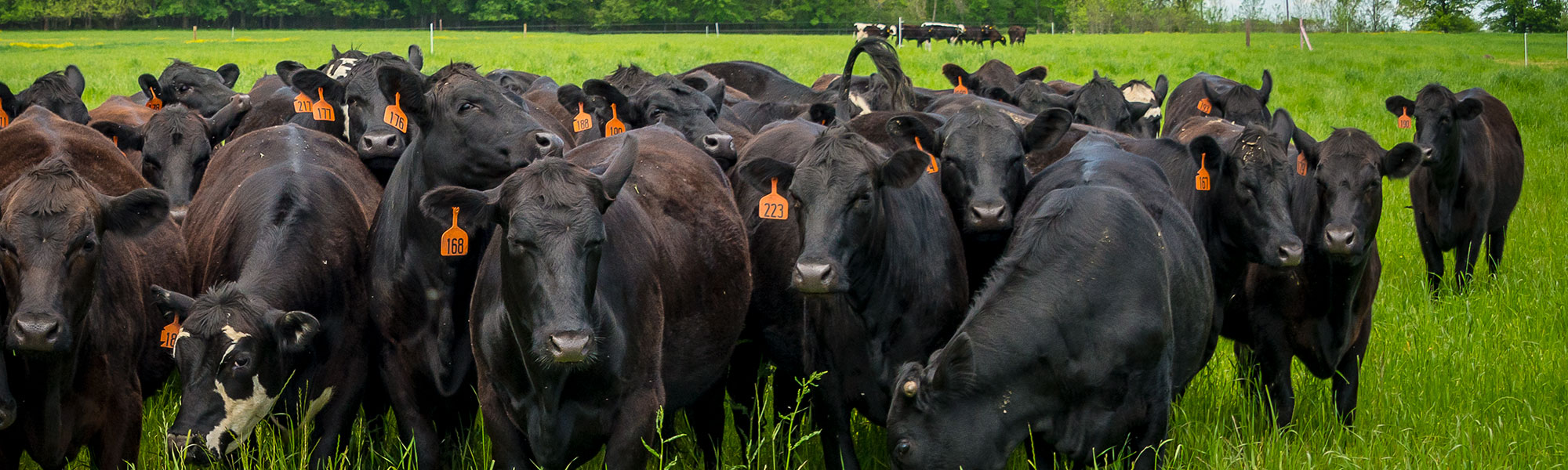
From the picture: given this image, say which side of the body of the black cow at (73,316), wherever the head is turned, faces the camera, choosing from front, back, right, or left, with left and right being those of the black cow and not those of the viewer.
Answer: front

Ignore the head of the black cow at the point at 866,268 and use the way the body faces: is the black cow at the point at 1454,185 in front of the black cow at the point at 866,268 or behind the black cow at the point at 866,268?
behind

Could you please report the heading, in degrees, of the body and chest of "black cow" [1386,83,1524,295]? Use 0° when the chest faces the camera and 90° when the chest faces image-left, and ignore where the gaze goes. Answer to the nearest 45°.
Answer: approximately 45°

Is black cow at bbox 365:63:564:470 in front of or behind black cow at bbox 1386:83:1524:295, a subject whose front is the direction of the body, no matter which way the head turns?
in front

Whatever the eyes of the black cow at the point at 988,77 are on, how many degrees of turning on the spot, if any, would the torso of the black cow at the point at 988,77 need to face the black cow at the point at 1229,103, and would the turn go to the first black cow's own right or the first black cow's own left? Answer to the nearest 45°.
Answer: approximately 45° to the first black cow's own left

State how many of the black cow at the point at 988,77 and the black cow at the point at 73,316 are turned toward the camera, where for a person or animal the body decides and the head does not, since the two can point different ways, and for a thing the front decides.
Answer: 2

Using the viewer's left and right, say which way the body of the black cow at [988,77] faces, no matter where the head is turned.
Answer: facing the viewer

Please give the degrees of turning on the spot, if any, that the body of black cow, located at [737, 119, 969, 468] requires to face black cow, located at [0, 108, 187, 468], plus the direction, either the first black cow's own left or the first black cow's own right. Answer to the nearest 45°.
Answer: approximately 45° to the first black cow's own right

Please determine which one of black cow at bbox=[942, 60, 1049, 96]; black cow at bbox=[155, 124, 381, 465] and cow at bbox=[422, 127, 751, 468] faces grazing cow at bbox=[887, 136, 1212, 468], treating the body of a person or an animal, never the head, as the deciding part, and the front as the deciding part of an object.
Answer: black cow at bbox=[942, 60, 1049, 96]

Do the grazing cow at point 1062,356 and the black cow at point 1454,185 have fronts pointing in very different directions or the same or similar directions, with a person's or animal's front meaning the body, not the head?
same or similar directions

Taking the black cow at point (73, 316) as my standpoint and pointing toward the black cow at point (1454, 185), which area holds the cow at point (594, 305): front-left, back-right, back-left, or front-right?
front-right

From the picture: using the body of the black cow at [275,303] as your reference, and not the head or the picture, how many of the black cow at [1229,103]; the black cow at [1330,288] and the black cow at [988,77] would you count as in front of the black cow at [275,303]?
0
